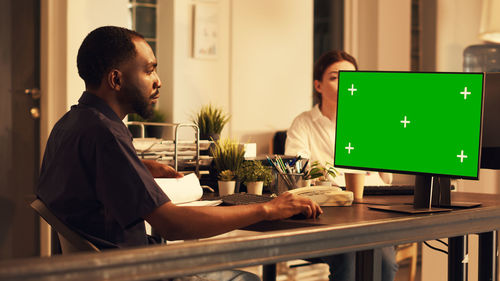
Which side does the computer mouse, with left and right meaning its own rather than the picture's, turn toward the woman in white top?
left

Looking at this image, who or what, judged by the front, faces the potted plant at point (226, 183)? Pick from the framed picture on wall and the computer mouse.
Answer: the framed picture on wall

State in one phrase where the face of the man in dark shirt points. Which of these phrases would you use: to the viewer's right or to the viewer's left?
to the viewer's right

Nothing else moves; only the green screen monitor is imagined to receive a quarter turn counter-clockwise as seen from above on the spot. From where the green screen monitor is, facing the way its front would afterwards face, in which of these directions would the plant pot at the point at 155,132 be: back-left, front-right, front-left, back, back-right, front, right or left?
back

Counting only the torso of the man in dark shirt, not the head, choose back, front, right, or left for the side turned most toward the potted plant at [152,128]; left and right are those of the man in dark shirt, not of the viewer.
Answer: left

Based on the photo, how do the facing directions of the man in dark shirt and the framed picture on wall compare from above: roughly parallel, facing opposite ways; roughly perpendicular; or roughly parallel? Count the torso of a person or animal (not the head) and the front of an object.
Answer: roughly perpendicular

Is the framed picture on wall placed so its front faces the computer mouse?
yes

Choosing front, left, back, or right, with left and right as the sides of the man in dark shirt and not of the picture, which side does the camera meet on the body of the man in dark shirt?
right

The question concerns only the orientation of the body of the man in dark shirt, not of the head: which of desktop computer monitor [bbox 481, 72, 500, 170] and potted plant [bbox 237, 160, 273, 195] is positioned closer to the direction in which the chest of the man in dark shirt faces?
the desktop computer monitor

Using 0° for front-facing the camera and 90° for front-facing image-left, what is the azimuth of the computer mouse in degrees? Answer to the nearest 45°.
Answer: approximately 270°

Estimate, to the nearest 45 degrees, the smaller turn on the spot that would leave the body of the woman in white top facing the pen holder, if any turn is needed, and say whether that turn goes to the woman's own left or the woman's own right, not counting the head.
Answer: approximately 45° to the woman's own right
